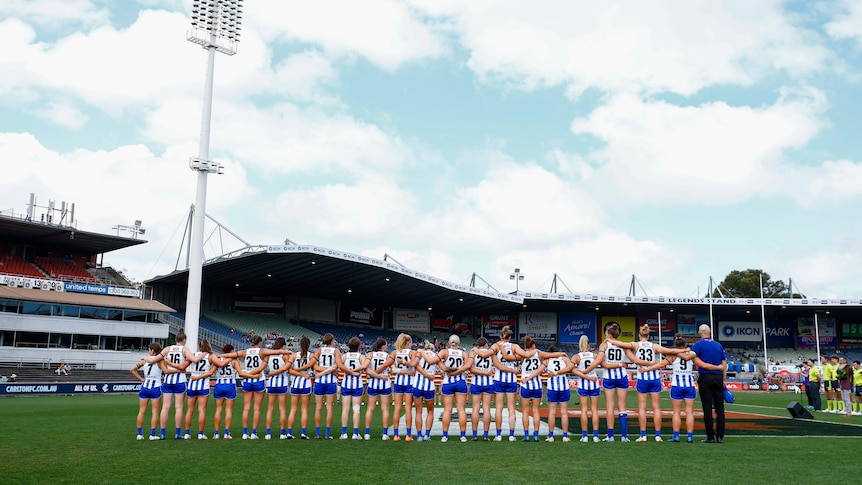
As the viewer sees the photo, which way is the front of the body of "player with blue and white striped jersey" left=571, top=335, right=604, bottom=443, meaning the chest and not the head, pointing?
away from the camera

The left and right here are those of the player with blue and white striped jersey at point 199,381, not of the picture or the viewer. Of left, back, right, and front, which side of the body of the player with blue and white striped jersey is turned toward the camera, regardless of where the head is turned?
back

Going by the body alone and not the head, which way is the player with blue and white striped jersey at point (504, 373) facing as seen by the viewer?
away from the camera

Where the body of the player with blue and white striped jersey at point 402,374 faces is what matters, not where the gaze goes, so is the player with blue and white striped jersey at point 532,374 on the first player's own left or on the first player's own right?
on the first player's own right

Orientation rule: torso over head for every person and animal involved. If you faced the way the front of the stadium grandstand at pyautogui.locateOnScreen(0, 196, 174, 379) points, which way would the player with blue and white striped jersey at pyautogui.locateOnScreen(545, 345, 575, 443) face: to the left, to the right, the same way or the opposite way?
to the left

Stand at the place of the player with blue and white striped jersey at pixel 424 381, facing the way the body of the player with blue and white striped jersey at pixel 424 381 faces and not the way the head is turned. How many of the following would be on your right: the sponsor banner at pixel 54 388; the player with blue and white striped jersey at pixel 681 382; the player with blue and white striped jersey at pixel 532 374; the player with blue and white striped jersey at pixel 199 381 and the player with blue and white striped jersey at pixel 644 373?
3

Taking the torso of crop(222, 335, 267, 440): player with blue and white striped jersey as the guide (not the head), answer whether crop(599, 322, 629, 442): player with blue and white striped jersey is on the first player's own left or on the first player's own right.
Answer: on the first player's own right

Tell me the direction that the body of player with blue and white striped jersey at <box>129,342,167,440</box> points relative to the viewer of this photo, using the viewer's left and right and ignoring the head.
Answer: facing away from the viewer

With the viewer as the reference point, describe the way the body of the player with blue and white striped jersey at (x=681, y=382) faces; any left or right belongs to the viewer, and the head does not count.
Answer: facing away from the viewer

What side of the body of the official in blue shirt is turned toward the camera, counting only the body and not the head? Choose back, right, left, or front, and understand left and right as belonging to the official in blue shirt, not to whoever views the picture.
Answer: back

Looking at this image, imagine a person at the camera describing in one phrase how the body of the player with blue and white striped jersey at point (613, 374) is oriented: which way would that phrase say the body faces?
away from the camera

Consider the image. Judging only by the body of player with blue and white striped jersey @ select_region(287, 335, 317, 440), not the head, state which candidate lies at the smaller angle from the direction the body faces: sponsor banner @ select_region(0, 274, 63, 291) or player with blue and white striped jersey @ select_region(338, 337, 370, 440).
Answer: the sponsor banner

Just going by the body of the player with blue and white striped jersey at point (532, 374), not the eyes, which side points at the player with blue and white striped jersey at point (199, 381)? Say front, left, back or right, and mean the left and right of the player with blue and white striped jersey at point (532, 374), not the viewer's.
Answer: left
